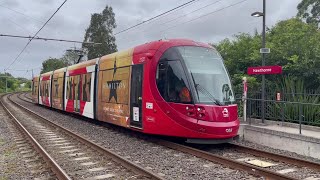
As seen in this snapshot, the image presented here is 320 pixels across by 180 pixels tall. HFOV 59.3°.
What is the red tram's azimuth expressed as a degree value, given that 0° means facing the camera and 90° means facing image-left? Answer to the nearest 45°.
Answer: approximately 315°

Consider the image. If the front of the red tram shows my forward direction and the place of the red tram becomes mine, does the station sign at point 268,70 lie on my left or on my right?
on my left

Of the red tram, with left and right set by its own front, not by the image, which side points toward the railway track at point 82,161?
right

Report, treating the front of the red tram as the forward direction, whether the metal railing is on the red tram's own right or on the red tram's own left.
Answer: on the red tram's own left

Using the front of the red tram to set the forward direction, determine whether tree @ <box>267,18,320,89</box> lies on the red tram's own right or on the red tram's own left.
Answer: on the red tram's own left
